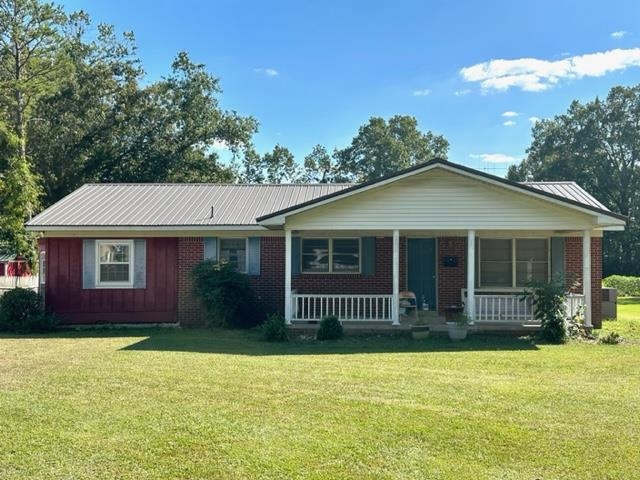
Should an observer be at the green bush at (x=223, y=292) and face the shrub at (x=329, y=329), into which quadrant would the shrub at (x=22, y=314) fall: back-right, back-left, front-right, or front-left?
back-right

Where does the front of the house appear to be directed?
toward the camera

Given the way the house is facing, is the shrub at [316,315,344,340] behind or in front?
in front

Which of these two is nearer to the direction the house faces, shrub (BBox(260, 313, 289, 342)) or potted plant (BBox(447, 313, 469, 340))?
the shrub

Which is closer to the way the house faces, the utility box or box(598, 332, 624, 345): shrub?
the shrub

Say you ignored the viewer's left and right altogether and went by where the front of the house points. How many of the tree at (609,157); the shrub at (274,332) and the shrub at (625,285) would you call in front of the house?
1

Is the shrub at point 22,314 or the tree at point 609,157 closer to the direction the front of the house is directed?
the shrub

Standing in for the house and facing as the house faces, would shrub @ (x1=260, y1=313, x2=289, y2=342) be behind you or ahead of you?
ahead

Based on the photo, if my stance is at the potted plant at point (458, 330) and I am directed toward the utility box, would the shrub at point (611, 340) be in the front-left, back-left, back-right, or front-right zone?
front-right

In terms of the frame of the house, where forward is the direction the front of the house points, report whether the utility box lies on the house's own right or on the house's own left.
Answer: on the house's own left

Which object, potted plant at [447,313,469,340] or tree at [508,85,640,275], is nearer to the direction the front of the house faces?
the potted plant
